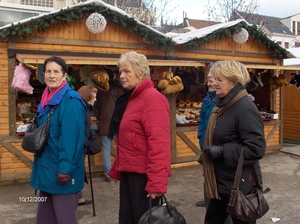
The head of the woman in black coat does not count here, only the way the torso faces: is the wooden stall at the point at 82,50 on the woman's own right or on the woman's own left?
on the woman's own right

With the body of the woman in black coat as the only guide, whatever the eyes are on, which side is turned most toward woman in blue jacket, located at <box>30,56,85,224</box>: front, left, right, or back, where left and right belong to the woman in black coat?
front

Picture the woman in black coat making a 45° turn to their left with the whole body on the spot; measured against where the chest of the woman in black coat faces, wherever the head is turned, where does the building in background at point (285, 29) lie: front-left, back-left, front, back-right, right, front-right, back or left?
back-right

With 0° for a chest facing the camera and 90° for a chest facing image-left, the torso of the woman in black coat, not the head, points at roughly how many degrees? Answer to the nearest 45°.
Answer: approximately 90°

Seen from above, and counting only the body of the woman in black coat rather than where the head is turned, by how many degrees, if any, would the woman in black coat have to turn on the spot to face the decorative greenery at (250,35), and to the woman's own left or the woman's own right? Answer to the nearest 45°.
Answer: approximately 90° to the woman's own right

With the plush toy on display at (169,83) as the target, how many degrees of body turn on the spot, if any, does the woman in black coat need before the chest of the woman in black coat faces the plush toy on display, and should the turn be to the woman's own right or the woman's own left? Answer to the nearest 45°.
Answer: approximately 90° to the woman's own right

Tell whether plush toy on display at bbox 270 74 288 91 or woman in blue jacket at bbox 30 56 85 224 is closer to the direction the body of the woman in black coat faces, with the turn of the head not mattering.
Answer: the woman in blue jacket

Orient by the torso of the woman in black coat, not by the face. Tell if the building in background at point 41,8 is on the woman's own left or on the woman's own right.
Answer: on the woman's own right
